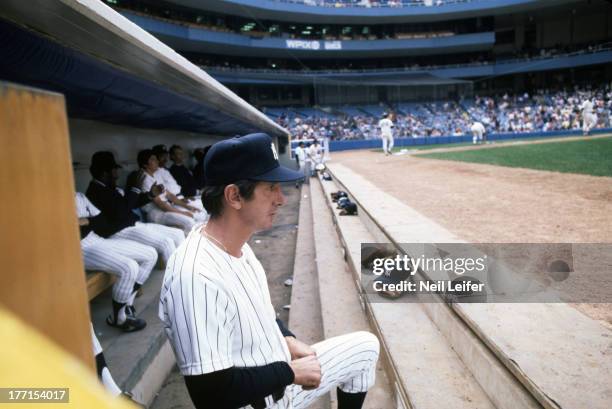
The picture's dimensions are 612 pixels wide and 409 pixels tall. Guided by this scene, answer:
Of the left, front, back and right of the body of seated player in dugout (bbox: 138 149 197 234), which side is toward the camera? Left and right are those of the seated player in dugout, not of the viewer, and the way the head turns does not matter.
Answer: right

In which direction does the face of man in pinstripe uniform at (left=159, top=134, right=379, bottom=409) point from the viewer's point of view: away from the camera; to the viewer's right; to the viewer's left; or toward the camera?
to the viewer's right

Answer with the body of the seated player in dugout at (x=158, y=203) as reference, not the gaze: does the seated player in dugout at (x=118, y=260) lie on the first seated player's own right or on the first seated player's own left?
on the first seated player's own right

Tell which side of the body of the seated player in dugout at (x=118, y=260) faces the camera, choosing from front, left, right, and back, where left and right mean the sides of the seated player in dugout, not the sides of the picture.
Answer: right

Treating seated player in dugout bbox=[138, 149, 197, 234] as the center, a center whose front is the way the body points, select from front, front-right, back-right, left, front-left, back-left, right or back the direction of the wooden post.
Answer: right

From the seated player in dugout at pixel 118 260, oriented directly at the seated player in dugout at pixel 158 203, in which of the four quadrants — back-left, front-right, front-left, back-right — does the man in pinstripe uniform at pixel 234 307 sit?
back-right

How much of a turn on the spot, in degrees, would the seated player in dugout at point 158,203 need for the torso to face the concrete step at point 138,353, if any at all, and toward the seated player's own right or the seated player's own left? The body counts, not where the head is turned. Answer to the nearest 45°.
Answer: approximately 90° to the seated player's own right

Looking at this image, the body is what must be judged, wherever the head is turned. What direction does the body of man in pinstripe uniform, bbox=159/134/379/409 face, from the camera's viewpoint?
to the viewer's right

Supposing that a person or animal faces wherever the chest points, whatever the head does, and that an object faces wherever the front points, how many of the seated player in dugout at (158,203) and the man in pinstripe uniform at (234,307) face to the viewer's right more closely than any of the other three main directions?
2

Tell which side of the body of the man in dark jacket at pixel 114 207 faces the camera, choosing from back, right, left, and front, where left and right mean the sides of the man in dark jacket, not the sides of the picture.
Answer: right

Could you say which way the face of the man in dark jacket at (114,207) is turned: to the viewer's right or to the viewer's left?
to the viewer's right
